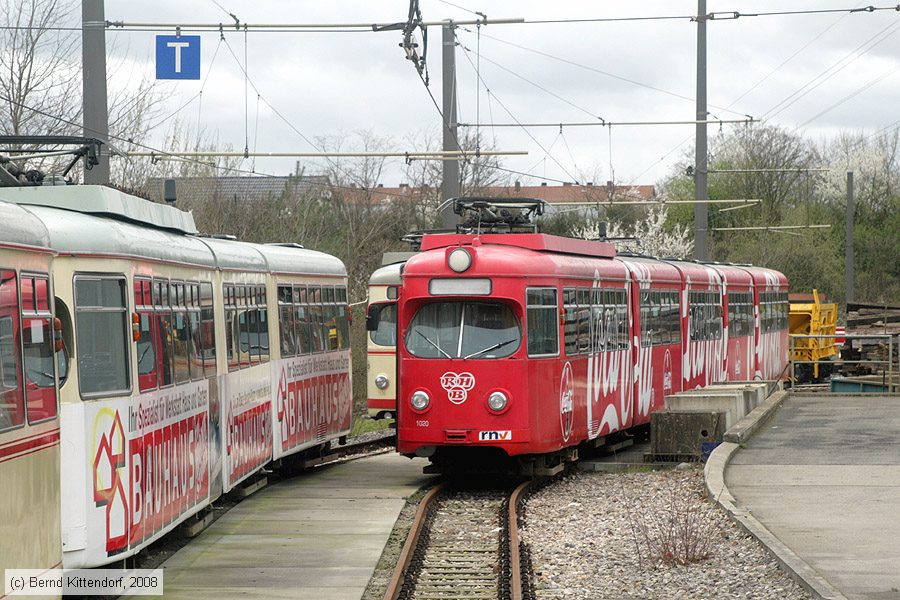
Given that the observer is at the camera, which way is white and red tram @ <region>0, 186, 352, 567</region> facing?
facing the viewer and to the left of the viewer

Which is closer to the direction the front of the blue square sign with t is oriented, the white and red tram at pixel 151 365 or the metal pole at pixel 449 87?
the white and red tram

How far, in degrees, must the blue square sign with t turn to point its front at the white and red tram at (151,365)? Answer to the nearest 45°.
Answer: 0° — it already faces it

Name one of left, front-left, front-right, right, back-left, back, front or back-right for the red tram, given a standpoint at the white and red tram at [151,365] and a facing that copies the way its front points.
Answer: back

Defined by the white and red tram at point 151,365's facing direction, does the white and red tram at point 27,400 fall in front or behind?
in front

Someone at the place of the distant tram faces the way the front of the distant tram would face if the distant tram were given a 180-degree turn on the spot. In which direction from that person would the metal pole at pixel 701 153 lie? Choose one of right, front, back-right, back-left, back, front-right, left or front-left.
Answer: front-right

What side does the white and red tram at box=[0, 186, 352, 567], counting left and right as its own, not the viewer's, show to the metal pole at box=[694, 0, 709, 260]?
back

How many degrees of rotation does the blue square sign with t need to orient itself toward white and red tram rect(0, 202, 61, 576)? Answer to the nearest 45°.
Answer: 0° — it already faces it

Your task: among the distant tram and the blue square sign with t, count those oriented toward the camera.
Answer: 2

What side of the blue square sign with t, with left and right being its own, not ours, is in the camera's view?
front
